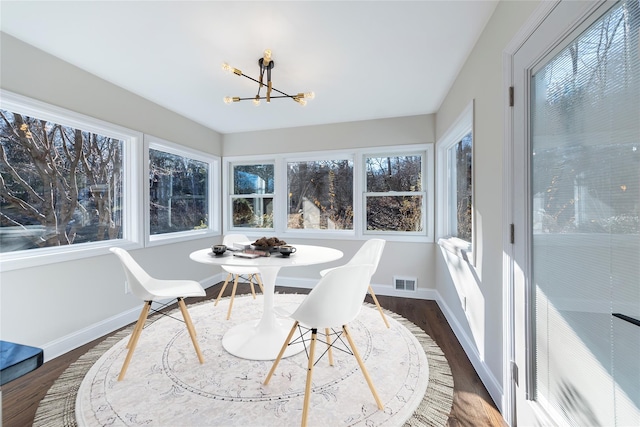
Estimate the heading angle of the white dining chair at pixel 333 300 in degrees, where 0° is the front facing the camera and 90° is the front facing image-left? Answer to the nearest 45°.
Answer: approximately 135°

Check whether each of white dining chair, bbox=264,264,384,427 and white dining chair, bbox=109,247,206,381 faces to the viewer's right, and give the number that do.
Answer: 1

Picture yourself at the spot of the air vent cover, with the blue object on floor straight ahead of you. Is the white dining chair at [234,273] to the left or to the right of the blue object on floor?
right

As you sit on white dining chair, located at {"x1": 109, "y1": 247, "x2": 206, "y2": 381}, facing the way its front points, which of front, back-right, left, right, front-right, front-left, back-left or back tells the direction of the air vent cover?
front

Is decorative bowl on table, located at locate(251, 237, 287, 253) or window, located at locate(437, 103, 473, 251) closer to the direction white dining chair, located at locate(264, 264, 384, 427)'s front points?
the decorative bowl on table

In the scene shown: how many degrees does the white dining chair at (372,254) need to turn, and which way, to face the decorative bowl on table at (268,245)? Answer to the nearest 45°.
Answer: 0° — it already faces it

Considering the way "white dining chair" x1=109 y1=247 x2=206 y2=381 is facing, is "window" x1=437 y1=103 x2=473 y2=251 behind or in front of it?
in front

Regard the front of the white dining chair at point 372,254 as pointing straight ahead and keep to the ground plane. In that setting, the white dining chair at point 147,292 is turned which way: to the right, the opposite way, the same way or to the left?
the opposite way

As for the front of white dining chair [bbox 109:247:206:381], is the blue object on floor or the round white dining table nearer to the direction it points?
the round white dining table

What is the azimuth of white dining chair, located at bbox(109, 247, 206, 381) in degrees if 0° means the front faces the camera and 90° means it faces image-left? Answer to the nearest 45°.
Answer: approximately 270°

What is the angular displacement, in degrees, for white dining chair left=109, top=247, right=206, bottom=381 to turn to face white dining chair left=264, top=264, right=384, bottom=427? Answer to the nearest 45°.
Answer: approximately 45° to its right

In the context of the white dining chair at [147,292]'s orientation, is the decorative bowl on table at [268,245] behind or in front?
in front

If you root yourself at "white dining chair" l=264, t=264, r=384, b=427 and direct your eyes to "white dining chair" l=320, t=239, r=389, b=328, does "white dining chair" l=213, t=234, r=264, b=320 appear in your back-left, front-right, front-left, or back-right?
front-left

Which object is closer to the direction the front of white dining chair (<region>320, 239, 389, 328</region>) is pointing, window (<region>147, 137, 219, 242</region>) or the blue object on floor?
the blue object on floor

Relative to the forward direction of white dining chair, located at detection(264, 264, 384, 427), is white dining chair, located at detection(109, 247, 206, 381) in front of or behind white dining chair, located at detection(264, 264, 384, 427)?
in front

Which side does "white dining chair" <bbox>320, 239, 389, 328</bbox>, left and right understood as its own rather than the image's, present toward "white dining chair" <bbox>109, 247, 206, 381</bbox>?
front

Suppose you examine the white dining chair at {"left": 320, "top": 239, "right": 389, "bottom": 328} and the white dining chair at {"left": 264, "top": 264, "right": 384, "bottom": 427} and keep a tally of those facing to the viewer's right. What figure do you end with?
0

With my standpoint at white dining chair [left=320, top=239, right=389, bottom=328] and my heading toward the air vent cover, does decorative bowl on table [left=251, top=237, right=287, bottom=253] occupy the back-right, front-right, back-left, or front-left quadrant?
back-left
